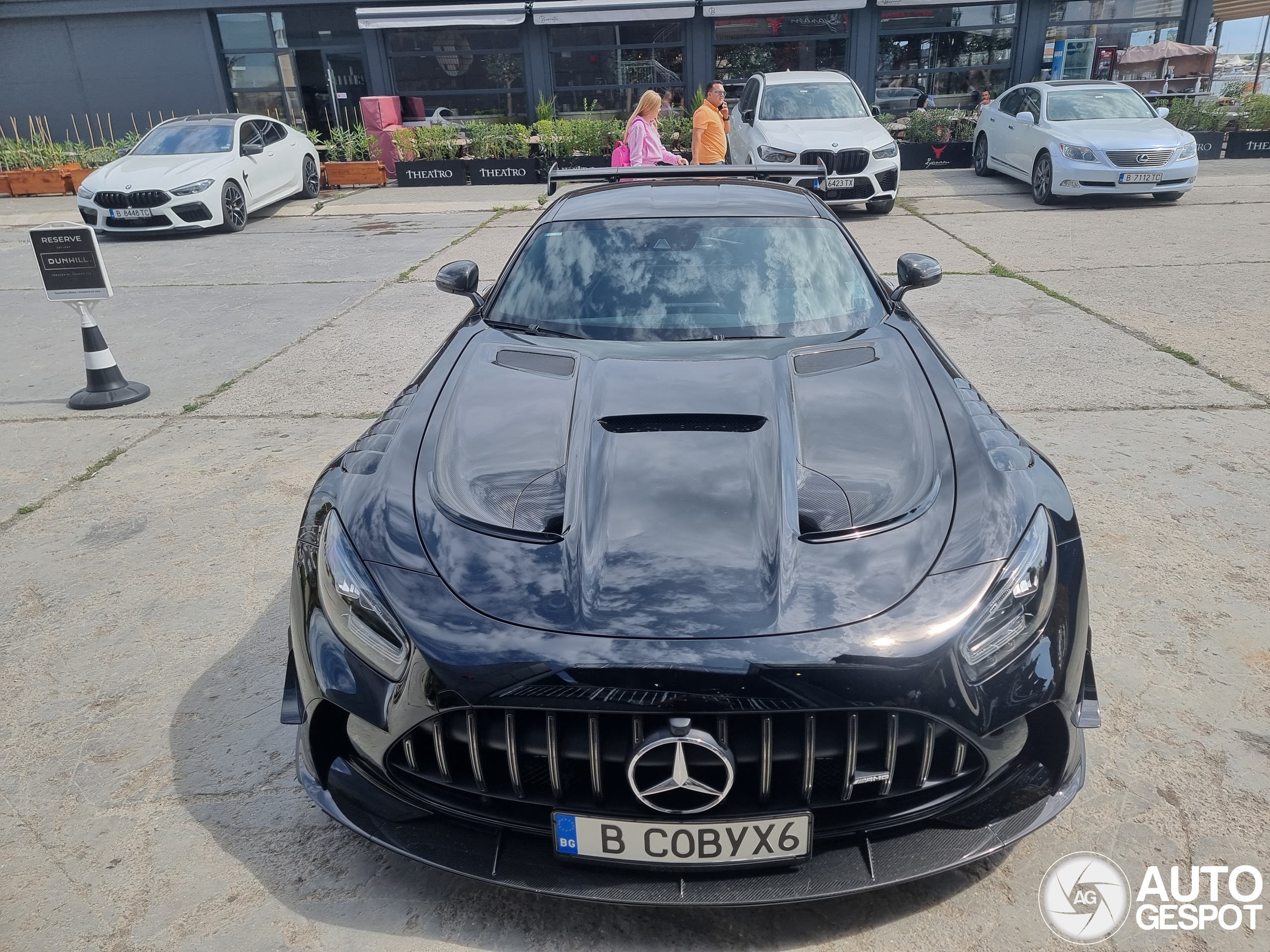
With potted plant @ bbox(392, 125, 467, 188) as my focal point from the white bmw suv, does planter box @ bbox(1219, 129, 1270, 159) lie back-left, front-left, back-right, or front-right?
back-right

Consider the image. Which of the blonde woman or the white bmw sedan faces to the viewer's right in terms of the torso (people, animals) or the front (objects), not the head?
the blonde woman

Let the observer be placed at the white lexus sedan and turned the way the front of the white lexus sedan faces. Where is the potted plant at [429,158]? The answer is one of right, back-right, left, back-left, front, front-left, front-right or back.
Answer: back-right

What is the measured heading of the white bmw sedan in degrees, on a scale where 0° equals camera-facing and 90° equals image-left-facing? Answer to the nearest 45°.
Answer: approximately 45°

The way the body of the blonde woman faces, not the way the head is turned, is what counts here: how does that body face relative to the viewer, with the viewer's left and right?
facing to the right of the viewer

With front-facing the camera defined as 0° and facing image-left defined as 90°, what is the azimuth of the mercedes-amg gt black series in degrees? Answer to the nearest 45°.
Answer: approximately 0°

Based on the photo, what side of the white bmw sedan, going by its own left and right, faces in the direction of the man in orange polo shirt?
left

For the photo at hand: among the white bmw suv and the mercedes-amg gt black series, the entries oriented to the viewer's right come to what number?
0

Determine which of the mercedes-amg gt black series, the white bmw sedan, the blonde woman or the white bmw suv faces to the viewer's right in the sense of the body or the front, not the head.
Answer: the blonde woman

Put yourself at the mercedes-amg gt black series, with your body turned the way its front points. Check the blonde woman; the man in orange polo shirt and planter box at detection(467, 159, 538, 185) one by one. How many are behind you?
3

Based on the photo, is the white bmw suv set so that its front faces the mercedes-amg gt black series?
yes

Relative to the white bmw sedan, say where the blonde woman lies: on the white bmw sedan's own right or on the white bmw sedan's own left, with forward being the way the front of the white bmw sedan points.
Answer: on the white bmw sedan's own left

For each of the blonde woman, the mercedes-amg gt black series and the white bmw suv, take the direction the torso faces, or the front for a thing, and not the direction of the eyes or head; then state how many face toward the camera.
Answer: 2

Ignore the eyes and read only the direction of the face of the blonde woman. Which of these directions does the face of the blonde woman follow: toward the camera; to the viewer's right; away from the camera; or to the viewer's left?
to the viewer's right

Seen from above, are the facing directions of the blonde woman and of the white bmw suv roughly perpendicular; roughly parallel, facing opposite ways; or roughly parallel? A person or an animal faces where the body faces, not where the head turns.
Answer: roughly perpendicular

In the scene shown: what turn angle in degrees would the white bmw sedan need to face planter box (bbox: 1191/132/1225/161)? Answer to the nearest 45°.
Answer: approximately 135° to its left

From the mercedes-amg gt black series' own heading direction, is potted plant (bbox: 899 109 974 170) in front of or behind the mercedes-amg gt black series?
behind

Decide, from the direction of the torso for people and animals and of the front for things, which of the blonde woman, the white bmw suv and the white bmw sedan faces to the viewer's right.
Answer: the blonde woman

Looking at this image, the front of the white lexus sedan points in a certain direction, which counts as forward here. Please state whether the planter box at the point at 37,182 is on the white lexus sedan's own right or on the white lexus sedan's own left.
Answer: on the white lexus sedan's own right

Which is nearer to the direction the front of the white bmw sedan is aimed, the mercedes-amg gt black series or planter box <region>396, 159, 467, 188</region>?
the mercedes-amg gt black series
